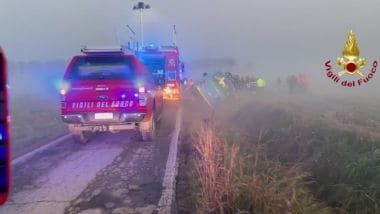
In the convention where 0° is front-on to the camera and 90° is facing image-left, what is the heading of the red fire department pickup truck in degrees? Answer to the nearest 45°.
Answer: approximately 180°

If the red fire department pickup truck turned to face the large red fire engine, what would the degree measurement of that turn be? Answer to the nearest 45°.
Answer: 0° — it already faces it
